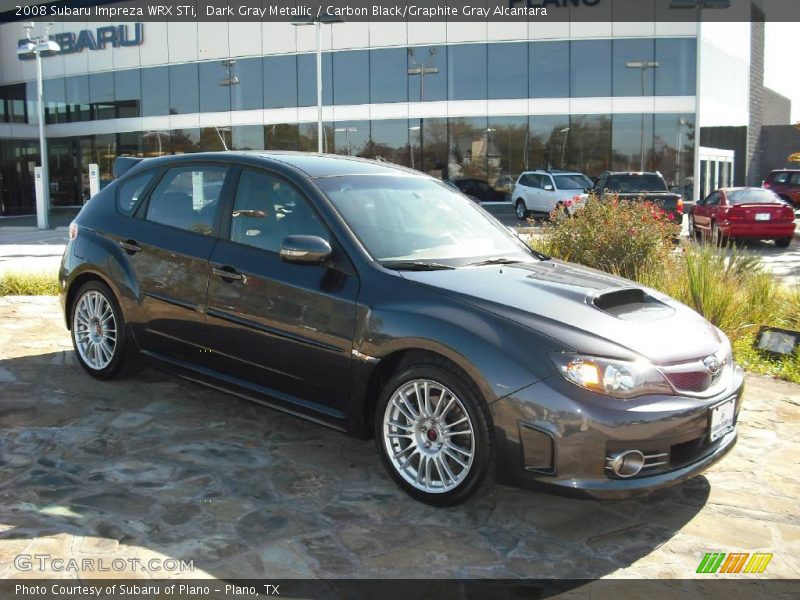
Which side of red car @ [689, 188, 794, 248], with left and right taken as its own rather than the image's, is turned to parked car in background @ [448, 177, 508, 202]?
front

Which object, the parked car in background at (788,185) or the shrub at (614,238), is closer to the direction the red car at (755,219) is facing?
the parked car in background

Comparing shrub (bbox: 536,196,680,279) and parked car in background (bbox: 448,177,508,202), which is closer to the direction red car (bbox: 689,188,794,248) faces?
the parked car in background

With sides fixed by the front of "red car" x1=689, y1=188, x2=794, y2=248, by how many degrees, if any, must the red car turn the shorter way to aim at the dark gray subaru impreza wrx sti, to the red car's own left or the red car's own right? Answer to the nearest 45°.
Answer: approximately 135° to the red car's own left

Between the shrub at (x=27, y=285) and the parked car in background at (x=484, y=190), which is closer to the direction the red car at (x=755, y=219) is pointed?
the parked car in background

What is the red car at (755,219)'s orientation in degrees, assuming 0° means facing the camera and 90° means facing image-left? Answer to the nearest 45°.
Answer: approximately 135°

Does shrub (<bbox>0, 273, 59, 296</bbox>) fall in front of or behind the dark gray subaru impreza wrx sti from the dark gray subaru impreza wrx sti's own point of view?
behind

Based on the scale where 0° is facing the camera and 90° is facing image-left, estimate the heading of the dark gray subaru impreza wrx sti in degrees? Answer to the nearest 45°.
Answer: approximately 315°

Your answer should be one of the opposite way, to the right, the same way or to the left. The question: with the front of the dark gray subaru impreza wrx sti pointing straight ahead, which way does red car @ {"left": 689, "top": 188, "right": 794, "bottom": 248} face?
the opposite way

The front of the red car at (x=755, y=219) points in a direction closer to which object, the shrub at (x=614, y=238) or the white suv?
the white suv

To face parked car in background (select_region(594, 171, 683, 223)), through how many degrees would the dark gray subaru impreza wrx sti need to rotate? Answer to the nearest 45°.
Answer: approximately 135° to its left

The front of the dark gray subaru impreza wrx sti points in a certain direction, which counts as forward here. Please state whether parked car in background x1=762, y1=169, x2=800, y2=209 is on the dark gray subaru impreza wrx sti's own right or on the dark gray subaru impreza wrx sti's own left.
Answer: on the dark gray subaru impreza wrx sti's own left

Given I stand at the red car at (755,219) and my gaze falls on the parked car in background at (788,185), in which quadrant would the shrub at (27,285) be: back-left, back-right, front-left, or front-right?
back-left

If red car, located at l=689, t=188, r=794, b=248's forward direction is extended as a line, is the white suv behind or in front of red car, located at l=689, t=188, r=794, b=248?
in front

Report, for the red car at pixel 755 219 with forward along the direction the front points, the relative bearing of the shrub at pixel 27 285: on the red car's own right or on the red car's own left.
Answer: on the red car's own left
